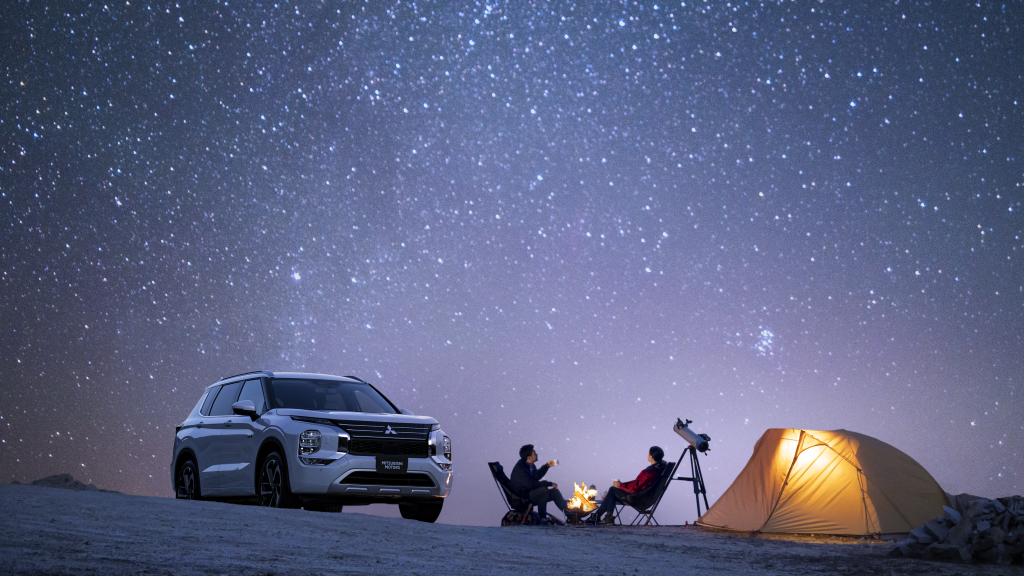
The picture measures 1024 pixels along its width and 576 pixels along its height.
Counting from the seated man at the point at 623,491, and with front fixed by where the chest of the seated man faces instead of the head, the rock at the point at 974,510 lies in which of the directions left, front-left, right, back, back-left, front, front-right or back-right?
back-left

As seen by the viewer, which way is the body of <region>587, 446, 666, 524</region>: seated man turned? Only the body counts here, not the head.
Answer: to the viewer's left

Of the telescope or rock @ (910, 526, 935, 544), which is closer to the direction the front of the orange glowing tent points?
the telescope

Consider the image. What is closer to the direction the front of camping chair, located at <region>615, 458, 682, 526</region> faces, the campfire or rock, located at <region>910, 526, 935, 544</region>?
the campfire

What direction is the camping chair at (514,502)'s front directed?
to the viewer's right

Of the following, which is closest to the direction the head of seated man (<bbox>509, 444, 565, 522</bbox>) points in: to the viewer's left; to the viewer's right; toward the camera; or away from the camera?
to the viewer's right

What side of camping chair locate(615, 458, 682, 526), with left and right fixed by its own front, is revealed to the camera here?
left
